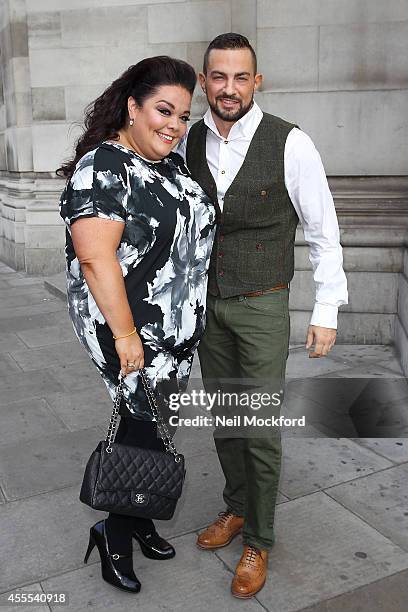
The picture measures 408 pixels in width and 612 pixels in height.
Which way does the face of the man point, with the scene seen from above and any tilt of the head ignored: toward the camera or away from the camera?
toward the camera
